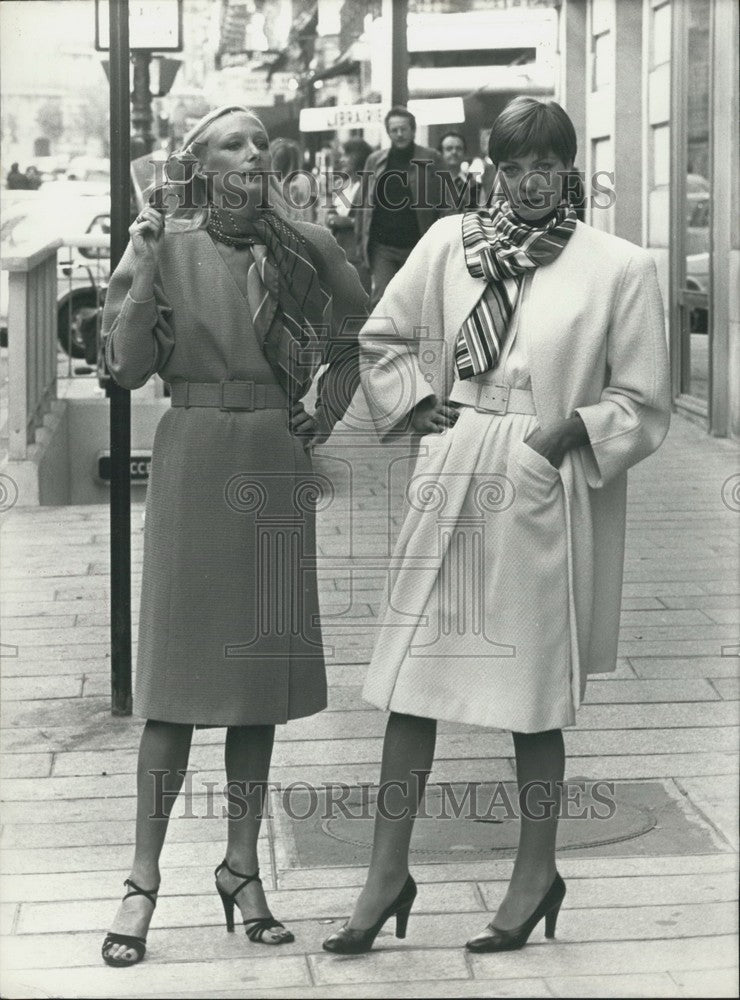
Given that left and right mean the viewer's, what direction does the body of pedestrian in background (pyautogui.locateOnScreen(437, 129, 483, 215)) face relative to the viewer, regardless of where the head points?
facing the viewer

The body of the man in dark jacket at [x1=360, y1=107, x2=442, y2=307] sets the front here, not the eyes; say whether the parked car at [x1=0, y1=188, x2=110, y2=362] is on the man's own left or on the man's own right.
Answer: on the man's own right

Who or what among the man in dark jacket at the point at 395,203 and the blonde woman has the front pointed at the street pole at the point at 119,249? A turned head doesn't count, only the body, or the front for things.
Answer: the man in dark jacket

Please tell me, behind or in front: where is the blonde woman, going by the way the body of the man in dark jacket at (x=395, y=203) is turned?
in front

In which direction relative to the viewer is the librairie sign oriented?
toward the camera

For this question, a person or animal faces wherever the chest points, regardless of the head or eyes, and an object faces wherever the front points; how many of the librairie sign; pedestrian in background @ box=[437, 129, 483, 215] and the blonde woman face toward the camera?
3

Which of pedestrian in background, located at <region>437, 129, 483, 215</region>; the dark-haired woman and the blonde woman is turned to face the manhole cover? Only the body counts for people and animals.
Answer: the pedestrian in background

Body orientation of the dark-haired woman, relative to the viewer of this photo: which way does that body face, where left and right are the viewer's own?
facing the viewer and to the left of the viewer

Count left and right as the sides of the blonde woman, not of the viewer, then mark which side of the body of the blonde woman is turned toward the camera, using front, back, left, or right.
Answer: front

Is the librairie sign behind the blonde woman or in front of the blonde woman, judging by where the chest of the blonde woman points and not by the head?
behind
